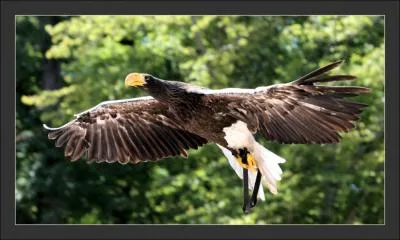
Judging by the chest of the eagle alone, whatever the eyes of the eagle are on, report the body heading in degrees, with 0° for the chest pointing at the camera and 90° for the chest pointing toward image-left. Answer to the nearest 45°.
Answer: approximately 45°
